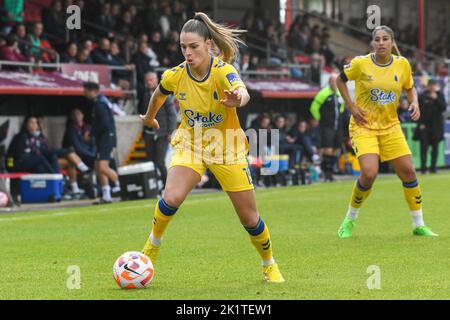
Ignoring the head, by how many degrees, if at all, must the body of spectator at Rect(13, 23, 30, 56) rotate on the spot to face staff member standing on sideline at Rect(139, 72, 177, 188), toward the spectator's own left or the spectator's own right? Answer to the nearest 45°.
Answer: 0° — they already face them

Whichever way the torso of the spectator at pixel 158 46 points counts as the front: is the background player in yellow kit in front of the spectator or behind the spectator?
in front

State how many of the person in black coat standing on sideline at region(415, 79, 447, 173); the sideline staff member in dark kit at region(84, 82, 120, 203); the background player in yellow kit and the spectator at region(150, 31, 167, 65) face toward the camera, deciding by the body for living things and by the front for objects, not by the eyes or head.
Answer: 3

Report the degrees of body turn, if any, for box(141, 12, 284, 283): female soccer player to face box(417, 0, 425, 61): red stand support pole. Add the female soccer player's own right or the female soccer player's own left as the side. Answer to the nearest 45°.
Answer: approximately 180°

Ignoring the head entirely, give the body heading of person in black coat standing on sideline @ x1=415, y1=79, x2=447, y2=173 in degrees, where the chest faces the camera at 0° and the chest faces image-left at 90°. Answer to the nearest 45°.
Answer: approximately 0°

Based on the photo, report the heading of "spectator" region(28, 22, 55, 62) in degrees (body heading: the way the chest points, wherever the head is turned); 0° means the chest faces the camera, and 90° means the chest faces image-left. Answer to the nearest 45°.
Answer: approximately 315°

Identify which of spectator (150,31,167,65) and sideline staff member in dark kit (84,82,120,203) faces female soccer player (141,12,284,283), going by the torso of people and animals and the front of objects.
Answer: spectator (150,31,167,65)
